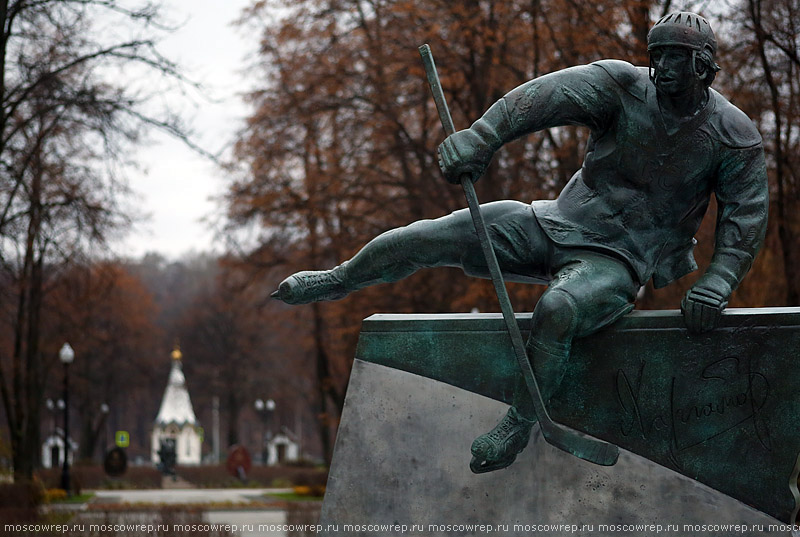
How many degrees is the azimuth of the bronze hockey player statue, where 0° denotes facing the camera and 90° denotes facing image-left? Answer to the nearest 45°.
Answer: approximately 45°

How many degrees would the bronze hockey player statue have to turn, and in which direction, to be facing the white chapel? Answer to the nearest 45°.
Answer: approximately 135° to its right
